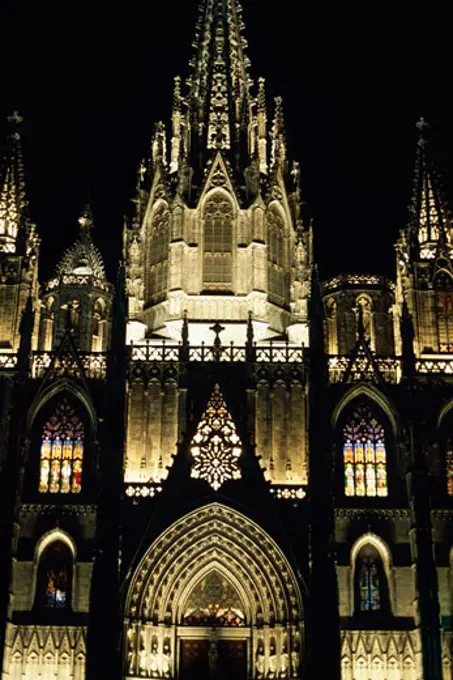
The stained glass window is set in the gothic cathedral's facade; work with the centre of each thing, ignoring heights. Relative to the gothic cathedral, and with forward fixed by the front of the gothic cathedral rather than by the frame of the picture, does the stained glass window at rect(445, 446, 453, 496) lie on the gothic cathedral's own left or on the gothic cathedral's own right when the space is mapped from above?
on the gothic cathedral's own left

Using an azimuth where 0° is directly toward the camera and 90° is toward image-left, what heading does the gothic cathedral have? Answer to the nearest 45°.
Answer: approximately 0°
